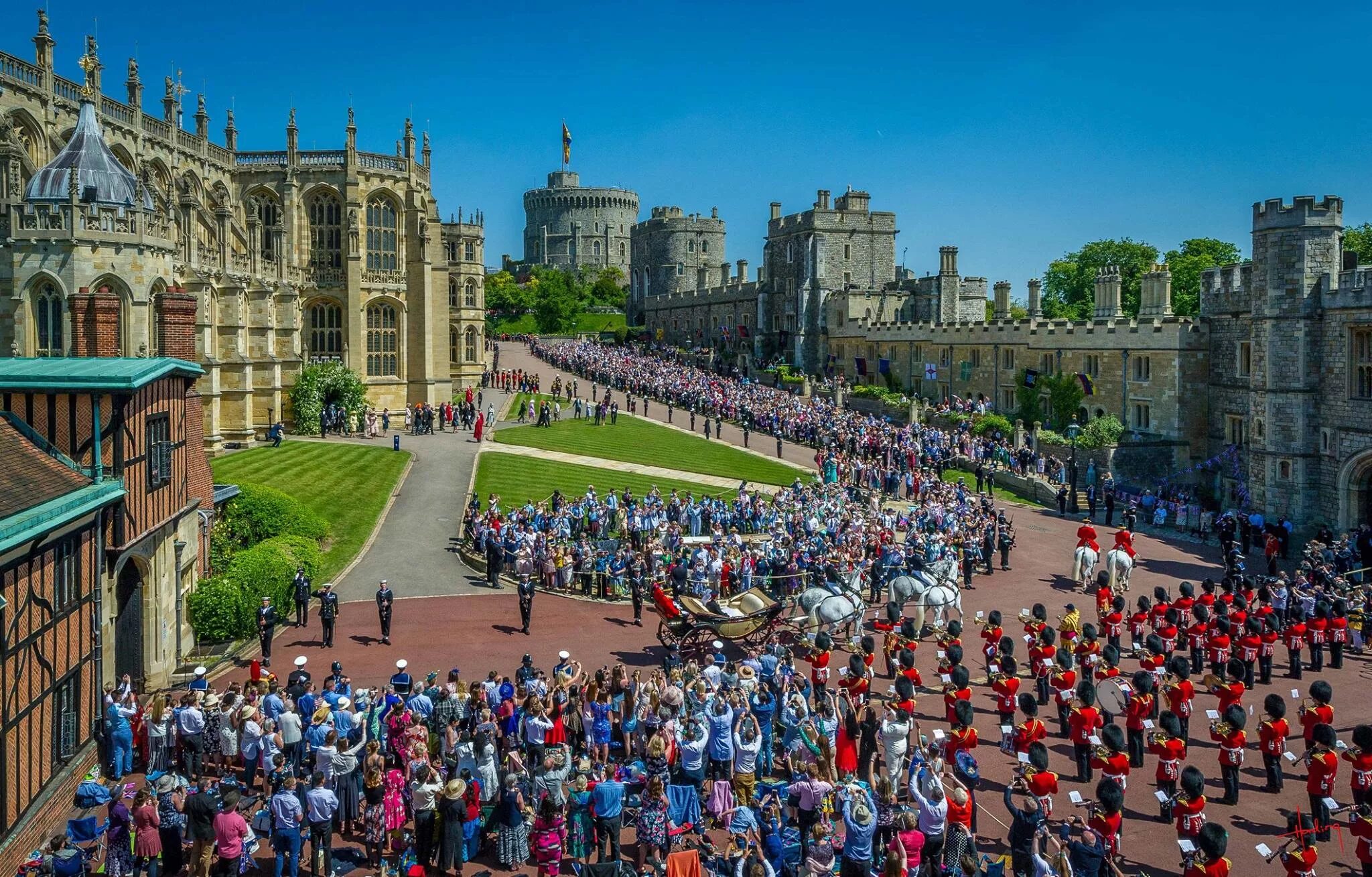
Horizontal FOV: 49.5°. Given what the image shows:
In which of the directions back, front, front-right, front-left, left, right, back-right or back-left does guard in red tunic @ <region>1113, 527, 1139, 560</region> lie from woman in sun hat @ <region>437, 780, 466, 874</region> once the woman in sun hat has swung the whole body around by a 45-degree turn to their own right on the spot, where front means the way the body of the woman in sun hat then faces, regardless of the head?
front

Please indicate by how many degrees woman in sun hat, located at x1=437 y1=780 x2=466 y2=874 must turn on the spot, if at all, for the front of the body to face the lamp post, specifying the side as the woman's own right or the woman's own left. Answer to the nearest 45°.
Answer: approximately 45° to the woman's own right

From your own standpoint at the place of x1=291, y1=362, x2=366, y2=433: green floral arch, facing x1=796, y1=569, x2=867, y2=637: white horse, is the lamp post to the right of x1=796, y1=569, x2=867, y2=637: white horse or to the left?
left

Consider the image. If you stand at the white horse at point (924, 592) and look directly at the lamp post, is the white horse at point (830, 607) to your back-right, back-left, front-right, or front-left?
back-left

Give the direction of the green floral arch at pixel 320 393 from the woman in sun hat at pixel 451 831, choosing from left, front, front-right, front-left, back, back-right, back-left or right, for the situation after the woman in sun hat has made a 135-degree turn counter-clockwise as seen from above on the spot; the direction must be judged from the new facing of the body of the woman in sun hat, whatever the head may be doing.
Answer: back-right

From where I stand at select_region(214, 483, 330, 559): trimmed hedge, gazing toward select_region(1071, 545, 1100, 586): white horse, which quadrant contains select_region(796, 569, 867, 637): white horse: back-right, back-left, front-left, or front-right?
front-right

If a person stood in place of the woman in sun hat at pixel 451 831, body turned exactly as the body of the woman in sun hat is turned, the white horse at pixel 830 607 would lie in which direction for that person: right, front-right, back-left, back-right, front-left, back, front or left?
front-right

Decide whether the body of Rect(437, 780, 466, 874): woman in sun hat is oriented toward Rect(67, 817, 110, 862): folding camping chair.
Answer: no

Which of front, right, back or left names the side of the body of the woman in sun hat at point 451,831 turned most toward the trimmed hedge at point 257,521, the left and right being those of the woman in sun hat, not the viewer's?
front

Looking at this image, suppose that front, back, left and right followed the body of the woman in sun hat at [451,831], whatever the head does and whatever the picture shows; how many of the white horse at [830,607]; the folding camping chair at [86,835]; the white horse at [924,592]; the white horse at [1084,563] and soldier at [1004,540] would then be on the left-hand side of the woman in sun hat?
1

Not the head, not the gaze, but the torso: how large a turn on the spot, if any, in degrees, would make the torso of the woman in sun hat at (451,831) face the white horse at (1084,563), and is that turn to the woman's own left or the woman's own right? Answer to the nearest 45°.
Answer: approximately 45° to the woman's own right

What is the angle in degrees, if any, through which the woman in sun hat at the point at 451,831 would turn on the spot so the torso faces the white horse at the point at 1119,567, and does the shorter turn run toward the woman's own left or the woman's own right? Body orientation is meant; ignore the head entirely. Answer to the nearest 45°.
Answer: approximately 45° to the woman's own right

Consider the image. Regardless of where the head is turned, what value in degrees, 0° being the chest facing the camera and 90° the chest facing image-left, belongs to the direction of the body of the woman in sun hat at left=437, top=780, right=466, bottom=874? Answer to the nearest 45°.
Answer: approximately 180°

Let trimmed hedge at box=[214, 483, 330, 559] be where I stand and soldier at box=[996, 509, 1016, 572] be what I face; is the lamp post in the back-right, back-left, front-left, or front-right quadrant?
front-left

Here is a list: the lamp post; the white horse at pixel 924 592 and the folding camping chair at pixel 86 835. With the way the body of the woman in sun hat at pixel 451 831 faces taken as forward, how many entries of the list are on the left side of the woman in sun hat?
1
